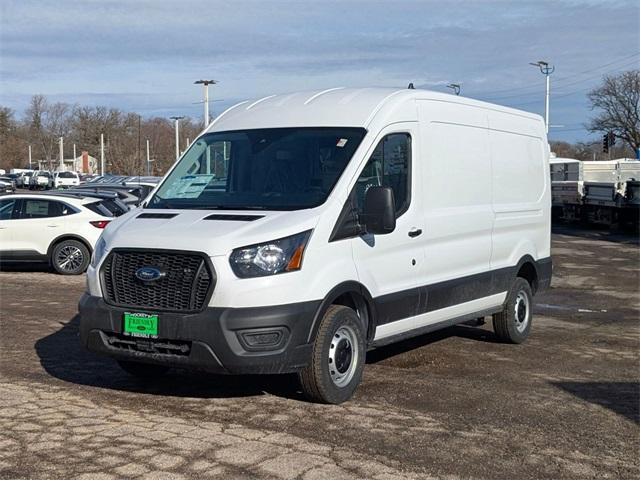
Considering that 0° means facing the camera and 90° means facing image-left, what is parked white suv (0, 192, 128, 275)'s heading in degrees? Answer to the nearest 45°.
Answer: approximately 90°
